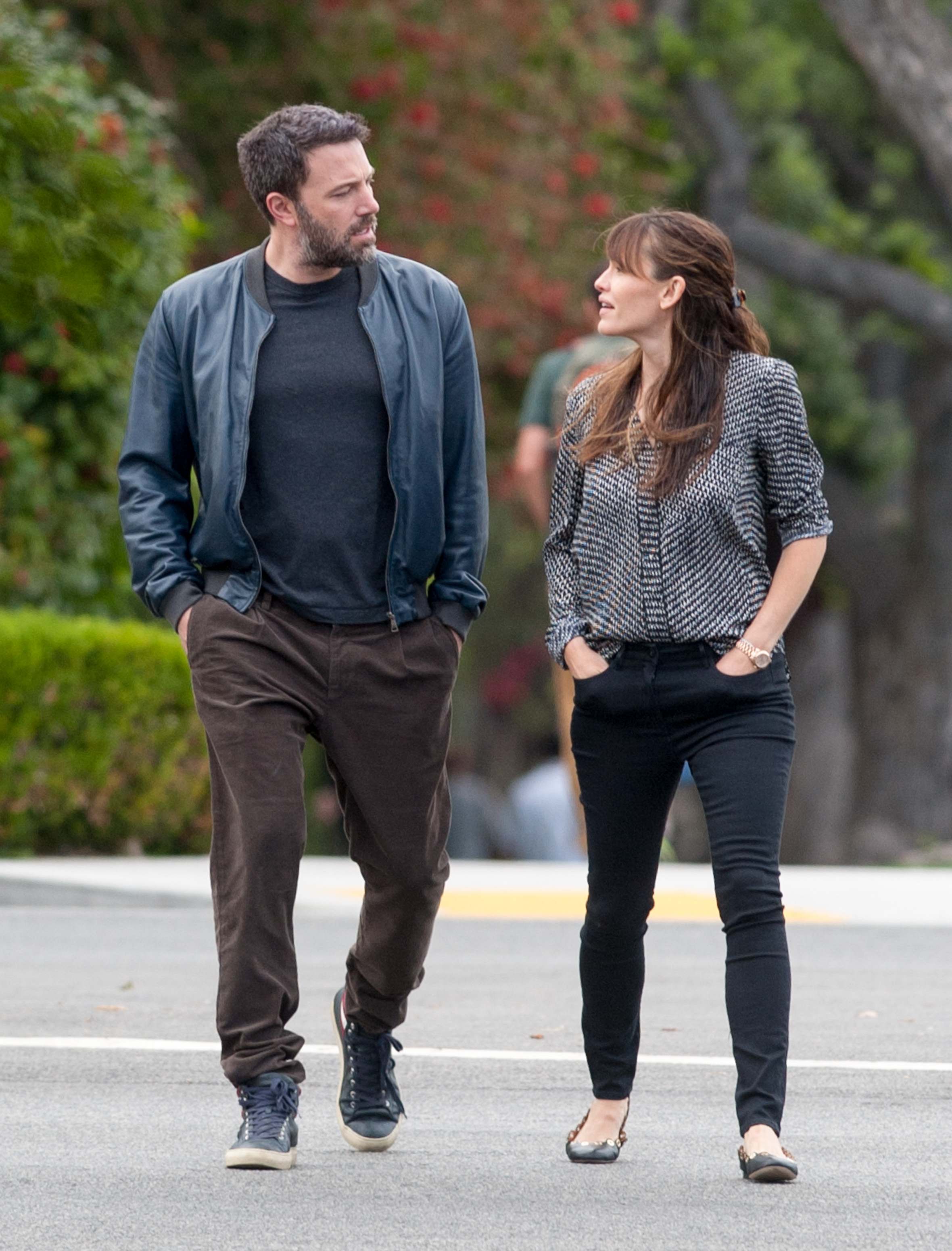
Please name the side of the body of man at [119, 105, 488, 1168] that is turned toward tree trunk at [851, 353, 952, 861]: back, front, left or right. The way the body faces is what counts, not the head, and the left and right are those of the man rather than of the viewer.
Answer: back

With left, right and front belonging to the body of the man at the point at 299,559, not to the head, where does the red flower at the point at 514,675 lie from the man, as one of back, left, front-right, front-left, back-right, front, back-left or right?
back

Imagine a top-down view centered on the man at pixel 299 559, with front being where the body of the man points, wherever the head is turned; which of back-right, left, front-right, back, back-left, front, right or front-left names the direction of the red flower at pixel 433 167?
back

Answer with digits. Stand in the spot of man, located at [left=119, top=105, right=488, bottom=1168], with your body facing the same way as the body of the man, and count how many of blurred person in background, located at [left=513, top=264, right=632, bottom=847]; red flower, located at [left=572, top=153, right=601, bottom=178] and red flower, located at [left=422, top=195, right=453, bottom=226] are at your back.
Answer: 3

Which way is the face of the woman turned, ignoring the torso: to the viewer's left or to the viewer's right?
to the viewer's left

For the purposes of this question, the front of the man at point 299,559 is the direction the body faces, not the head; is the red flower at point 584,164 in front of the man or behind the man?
behind

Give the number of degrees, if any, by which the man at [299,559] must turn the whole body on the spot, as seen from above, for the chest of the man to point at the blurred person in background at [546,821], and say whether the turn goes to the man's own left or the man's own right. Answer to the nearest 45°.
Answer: approximately 180°

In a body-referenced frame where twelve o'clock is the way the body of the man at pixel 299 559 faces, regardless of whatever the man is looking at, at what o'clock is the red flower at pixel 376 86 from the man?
The red flower is roughly at 6 o'clock from the man.

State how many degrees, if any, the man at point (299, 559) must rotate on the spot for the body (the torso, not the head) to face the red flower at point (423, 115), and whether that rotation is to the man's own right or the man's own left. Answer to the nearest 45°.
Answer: approximately 180°

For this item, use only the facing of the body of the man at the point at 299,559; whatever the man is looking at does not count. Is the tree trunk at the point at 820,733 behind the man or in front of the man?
behind

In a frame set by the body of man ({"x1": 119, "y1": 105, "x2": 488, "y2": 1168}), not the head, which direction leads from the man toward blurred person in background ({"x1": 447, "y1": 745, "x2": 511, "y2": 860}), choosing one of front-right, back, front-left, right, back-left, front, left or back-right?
back

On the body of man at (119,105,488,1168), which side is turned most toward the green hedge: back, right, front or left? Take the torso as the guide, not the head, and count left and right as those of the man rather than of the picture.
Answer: back

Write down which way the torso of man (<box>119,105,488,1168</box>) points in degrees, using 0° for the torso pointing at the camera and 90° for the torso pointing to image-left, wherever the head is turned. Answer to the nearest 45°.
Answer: approximately 0°

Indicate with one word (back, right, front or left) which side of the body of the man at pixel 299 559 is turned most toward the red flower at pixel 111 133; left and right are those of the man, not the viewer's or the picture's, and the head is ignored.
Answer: back
